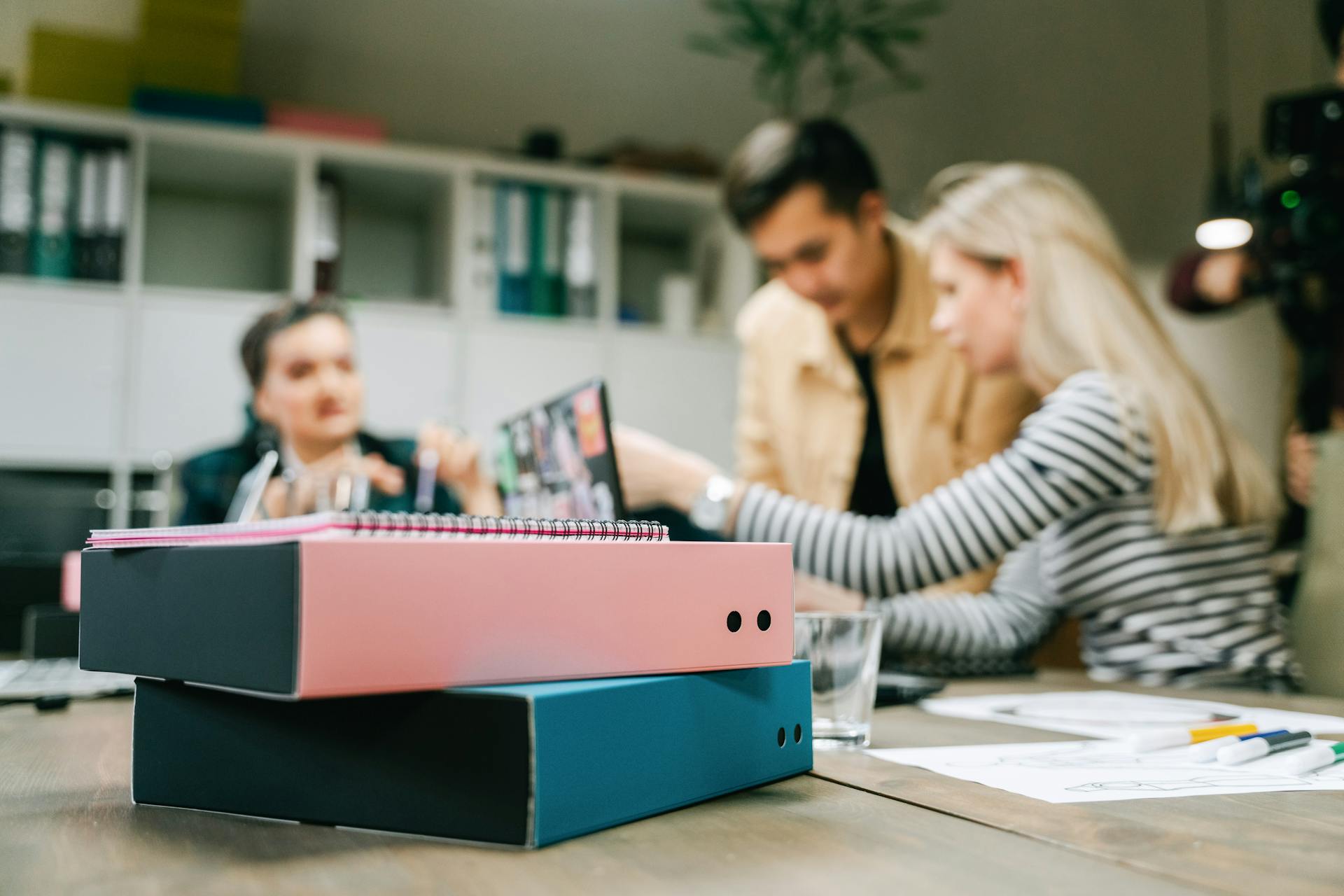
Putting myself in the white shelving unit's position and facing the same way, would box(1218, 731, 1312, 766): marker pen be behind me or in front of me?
in front

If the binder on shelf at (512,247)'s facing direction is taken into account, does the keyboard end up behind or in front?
in front

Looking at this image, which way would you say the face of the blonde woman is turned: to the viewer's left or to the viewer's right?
to the viewer's left

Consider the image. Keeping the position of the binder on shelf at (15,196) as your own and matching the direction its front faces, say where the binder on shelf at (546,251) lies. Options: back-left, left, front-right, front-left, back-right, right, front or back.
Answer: left

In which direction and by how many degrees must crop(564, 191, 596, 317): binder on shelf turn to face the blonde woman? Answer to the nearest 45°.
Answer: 0° — it already faces them

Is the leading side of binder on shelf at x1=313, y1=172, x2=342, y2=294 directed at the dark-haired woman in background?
yes
